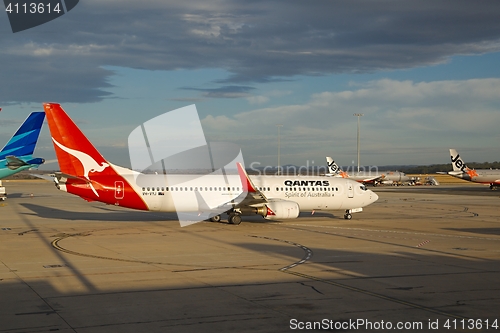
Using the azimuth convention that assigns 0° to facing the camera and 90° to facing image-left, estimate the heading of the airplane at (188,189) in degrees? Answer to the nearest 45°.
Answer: approximately 270°
